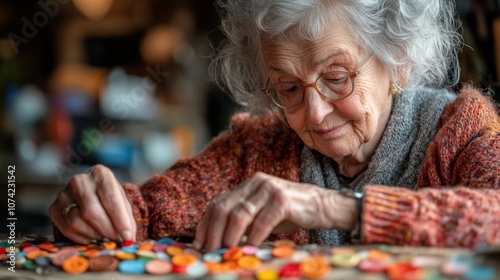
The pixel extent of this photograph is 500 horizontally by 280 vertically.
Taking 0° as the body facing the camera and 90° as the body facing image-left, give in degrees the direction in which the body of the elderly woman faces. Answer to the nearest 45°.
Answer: approximately 45°

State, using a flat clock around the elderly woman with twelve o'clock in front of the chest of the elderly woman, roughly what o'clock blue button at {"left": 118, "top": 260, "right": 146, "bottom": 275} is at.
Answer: The blue button is roughly at 12 o'clock from the elderly woman.
